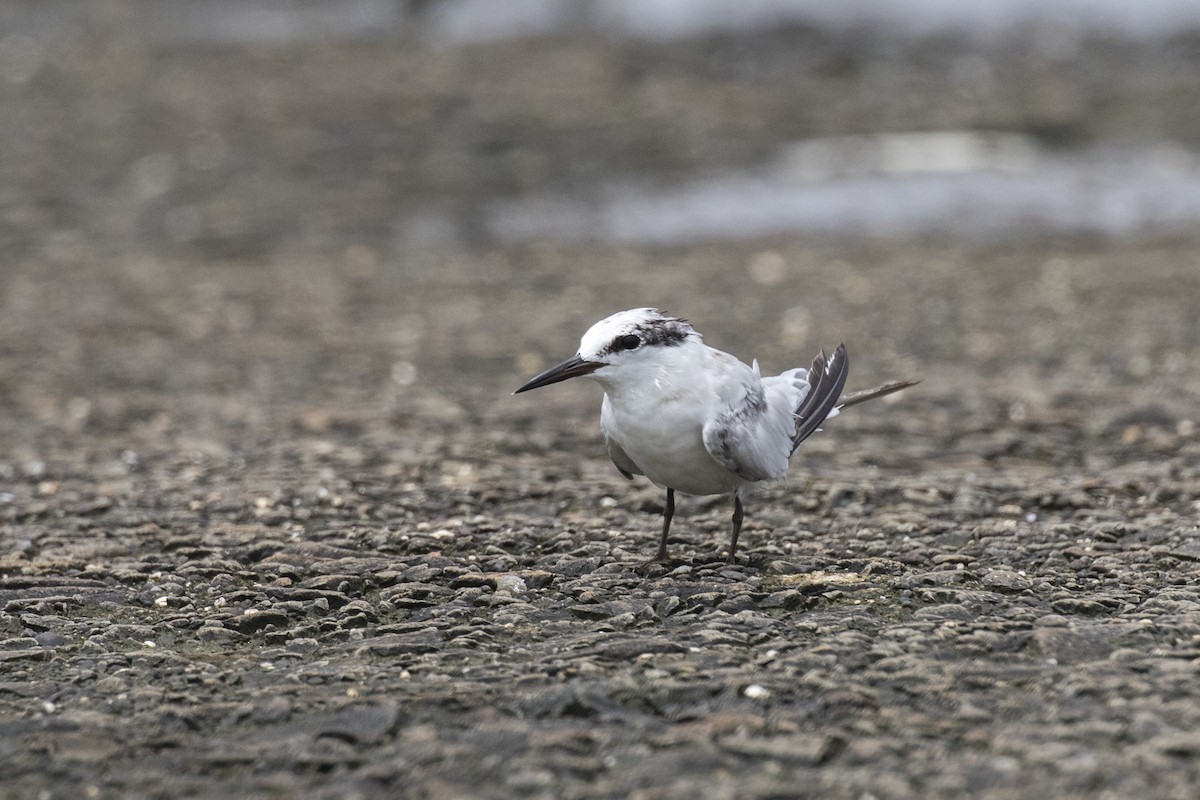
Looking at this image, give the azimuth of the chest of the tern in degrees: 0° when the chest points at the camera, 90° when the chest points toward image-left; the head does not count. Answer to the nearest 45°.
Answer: approximately 45°
